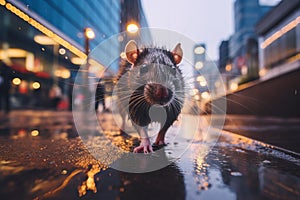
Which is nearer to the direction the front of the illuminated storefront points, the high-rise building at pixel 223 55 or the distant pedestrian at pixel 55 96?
the high-rise building

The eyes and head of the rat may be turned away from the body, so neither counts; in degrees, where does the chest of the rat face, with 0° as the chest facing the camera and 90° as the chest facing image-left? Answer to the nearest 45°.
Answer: approximately 0°

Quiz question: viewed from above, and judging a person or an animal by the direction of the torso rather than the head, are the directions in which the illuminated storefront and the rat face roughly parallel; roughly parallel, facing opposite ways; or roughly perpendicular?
roughly perpendicular

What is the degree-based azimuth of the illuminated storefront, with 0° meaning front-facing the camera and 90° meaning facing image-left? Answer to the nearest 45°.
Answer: approximately 315°
